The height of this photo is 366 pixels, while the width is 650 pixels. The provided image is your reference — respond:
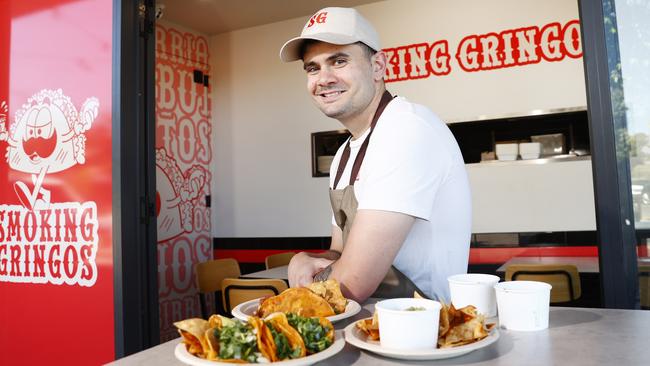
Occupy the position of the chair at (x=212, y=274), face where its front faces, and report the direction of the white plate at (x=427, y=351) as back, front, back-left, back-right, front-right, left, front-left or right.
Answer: back-right

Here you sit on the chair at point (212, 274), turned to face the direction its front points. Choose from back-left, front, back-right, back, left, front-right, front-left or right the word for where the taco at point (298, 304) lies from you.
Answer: back-right

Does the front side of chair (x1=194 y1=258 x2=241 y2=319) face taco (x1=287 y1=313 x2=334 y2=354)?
no

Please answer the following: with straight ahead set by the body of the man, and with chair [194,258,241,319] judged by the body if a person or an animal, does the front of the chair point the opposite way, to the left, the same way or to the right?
the opposite way

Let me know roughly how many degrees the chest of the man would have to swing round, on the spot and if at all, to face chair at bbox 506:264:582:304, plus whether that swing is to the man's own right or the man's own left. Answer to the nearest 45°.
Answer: approximately 180°

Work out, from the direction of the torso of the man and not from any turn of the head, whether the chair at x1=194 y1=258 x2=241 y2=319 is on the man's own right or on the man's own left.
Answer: on the man's own right

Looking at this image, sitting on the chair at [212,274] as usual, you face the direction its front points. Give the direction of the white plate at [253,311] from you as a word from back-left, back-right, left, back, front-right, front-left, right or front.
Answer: back-right

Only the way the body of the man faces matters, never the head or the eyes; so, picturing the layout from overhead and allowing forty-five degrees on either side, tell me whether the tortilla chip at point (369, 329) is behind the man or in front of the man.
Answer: in front

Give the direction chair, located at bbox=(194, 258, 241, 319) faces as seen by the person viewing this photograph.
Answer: facing away from the viewer and to the right of the viewer

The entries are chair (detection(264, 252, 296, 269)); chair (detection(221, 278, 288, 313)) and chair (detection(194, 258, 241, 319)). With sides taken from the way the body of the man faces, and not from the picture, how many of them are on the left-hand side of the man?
0

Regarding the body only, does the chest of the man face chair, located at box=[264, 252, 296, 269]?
no
